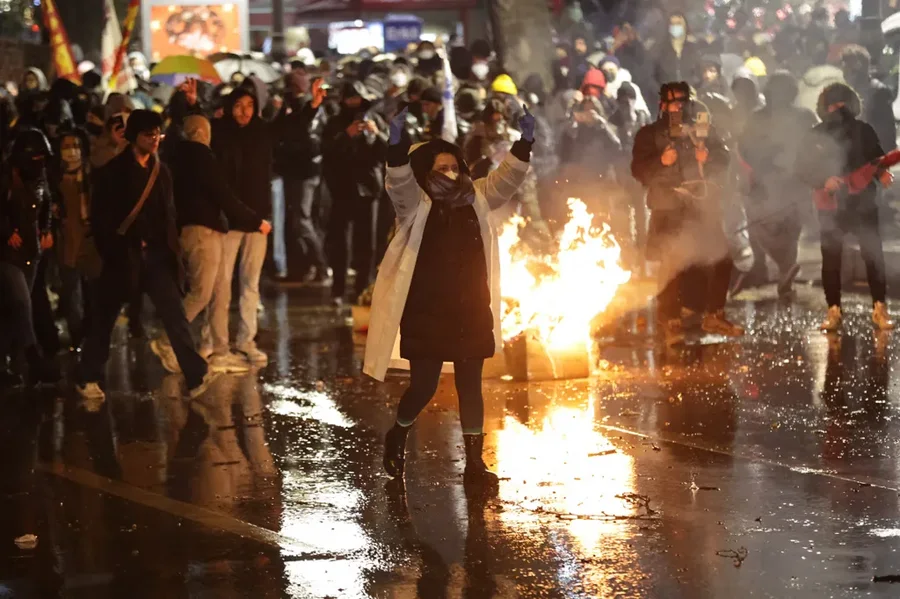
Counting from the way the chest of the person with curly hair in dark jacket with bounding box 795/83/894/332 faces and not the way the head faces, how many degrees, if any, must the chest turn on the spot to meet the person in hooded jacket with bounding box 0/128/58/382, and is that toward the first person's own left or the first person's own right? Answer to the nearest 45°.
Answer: approximately 45° to the first person's own right

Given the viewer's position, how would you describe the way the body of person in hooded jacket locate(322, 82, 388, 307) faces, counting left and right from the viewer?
facing the viewer

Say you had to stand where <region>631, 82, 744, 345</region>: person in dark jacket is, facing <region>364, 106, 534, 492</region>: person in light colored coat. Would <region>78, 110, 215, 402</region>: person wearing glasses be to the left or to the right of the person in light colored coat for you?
right

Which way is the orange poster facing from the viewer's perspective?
toward the camera

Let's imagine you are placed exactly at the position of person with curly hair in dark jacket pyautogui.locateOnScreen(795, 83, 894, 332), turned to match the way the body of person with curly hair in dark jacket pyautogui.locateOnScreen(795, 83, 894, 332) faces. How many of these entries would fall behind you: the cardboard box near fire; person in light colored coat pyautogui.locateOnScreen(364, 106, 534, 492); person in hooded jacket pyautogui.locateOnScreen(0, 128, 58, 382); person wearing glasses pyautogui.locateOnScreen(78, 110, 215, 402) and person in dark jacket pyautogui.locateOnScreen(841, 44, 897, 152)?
1

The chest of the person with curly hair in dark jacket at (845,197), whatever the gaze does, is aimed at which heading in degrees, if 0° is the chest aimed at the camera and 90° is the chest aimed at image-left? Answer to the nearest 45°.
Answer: approximately 0°

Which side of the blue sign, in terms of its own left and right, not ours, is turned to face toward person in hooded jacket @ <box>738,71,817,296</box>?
front

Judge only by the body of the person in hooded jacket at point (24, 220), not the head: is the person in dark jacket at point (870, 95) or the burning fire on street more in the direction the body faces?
the burning fire on street

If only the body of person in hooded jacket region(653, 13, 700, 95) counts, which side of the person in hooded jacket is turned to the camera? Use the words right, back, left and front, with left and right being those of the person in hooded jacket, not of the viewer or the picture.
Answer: front
